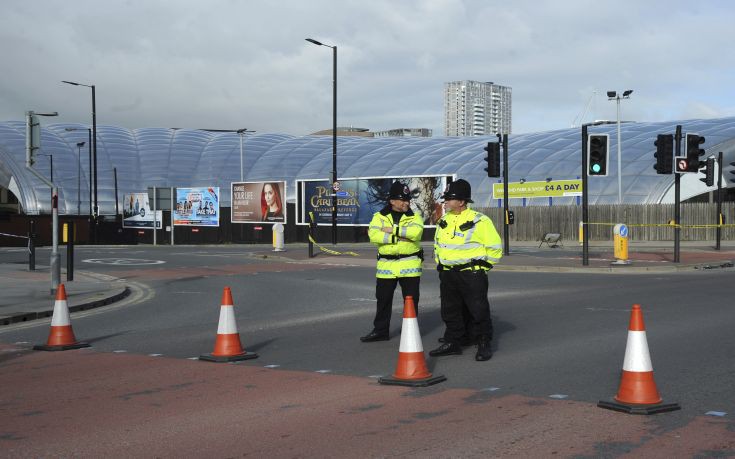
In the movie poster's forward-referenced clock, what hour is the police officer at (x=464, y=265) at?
The police officer is roughly at 12 o'clock from the movie poster.

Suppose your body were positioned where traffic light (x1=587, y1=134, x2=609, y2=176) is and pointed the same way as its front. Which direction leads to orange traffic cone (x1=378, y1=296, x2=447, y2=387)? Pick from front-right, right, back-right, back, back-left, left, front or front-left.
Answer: front

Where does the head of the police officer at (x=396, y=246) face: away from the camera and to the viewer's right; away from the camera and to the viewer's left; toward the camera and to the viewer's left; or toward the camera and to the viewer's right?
toward the camera and to the viewer's right

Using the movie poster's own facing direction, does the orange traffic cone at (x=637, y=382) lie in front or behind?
in front

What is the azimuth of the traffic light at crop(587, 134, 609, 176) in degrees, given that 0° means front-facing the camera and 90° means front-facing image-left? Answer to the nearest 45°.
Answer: approximately 0°

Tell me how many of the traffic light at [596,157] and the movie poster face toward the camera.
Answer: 2

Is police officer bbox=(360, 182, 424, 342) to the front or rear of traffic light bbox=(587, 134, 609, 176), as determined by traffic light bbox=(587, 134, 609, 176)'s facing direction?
to the front

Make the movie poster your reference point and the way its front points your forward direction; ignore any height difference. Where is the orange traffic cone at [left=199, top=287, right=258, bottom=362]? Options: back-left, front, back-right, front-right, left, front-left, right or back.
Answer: front

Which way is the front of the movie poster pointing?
toward the camera

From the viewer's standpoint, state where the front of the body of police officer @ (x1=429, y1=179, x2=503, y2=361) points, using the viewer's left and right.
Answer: facing the viewer and to the left of the viewer

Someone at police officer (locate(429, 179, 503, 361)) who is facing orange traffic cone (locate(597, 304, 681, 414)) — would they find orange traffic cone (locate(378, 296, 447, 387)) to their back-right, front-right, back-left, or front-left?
front-right

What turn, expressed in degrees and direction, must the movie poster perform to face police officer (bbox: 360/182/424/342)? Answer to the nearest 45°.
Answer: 0° — it already faces them
